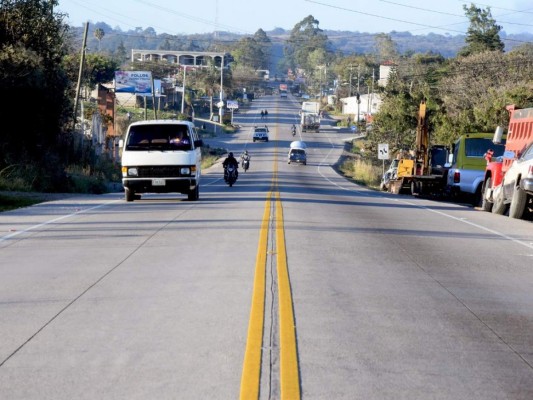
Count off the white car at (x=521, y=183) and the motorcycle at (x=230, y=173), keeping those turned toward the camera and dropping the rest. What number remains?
1

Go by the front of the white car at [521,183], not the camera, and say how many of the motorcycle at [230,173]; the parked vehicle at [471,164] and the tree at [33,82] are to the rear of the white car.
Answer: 0

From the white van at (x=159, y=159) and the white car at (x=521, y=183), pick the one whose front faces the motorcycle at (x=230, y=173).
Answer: the white car

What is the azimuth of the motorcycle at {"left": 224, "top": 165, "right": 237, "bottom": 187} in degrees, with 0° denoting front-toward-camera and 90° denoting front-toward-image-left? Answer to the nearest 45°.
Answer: approximately 0°

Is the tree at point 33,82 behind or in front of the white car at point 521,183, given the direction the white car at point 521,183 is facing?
in front

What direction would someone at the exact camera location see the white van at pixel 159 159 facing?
facing the viewer

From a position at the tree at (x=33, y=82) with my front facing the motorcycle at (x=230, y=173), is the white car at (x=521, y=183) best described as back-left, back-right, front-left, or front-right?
front-right

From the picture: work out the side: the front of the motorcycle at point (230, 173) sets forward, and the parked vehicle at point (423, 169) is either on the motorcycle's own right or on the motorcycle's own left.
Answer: on the motorcycle's own left

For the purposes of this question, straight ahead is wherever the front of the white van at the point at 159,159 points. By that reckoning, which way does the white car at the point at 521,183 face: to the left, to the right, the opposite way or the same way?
the opposite way

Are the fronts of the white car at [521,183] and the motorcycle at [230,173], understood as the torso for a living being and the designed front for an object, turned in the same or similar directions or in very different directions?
very different directions

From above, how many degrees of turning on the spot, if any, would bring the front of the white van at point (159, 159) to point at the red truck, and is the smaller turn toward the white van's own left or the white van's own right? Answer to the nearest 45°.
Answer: approximately 90° to the white van's own left

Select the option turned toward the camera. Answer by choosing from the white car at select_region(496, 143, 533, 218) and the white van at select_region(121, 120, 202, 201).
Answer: the white van

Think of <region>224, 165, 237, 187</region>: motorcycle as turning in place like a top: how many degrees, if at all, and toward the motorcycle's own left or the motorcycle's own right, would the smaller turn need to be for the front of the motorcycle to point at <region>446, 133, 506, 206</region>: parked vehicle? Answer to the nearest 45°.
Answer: approximately 45° to the motorcycle's own left
